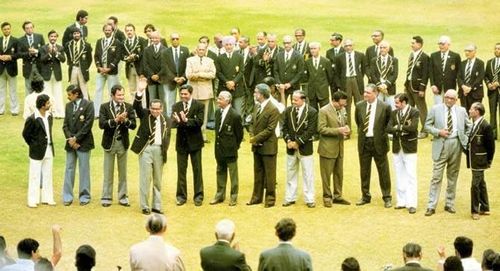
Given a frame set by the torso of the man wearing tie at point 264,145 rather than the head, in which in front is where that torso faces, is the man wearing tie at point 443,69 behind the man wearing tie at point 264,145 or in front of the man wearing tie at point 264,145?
behind

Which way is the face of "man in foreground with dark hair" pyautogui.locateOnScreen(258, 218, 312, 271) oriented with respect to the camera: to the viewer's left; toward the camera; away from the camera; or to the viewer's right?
away from the camera

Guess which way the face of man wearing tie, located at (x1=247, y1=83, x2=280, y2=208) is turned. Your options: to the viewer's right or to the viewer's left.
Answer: to the viewer's left

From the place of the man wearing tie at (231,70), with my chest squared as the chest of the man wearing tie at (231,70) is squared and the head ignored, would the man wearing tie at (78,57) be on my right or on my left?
on my right

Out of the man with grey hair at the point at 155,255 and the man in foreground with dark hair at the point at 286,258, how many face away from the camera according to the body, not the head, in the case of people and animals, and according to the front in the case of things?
2

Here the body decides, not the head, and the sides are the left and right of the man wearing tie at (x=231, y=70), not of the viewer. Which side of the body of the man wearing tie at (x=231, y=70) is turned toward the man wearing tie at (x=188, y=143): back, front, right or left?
front

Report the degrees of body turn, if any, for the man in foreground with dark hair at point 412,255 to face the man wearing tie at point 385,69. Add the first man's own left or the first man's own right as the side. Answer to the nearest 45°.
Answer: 0° — they already face them

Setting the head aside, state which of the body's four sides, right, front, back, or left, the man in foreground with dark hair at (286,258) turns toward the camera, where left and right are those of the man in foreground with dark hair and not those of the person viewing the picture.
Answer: back

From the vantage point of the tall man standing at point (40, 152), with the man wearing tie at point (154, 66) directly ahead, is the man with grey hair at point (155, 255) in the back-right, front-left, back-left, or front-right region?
back-right

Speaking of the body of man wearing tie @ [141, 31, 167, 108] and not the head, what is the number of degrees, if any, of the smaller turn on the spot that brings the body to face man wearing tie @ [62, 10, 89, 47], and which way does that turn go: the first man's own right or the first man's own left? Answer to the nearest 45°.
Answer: approximately 135° to the first man's own right

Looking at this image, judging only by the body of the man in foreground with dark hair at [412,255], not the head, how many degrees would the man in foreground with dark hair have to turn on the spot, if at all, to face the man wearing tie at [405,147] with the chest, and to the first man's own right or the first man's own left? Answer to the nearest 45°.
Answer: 0° — they already face them

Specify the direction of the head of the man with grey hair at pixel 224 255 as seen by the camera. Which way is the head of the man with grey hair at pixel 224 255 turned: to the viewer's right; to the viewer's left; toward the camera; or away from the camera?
away from the camera

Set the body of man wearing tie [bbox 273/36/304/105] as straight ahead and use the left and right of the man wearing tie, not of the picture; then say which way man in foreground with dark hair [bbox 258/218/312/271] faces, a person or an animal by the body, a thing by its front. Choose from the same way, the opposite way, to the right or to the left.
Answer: the opposite way

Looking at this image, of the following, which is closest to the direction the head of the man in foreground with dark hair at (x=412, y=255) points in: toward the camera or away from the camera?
away from the camera

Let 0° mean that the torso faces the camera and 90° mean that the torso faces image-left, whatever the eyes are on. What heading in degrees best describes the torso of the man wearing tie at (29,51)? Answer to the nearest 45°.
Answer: approximately 0°
